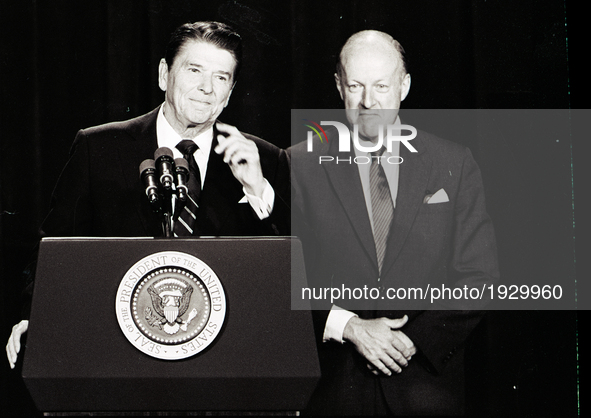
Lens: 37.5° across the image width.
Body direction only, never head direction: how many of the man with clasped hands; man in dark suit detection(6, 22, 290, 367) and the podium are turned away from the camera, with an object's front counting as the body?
0

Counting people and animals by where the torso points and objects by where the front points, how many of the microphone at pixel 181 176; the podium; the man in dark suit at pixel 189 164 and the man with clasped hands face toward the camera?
3

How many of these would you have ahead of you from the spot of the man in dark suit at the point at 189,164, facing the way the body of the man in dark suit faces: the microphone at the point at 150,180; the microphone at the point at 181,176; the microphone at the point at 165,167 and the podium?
4

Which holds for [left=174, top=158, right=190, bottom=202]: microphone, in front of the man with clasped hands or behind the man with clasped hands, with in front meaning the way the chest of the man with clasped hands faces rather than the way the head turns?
in front

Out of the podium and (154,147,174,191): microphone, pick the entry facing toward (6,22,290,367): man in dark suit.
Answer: the microphone

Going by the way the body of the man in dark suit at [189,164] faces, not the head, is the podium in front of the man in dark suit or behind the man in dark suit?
in front

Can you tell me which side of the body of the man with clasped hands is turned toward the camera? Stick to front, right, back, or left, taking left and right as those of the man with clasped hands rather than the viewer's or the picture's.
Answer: front

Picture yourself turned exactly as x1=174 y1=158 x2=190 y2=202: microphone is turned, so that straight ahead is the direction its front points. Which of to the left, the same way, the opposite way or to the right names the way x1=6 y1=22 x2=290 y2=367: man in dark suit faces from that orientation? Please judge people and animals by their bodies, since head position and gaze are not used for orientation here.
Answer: the opposite way

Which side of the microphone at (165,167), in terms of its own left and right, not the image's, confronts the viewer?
back

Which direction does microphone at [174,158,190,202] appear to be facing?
away from the camera

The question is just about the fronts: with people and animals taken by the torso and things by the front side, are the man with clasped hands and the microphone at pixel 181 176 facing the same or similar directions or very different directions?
very different directions

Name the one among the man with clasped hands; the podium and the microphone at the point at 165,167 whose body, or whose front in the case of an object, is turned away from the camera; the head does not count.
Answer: the microphone

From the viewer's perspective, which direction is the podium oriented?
toward the camera
